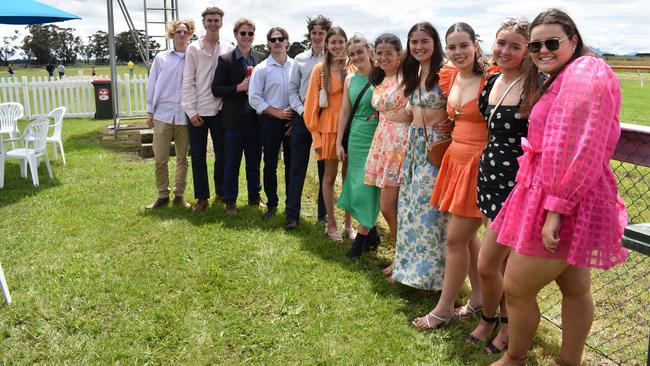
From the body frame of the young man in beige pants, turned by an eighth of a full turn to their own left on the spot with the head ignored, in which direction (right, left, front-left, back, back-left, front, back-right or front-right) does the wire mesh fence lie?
front

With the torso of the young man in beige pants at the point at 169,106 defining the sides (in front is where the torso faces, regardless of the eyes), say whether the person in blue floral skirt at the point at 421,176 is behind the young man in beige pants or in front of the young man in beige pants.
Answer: in front

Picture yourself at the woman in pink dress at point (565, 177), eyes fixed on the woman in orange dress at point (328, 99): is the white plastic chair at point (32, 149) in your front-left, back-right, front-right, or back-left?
front-left

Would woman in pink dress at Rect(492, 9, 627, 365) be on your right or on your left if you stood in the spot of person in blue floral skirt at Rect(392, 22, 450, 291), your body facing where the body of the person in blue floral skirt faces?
on your left

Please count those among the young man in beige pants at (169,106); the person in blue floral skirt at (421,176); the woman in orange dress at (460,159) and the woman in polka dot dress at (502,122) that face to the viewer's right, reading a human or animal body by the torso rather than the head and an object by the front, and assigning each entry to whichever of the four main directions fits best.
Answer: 0

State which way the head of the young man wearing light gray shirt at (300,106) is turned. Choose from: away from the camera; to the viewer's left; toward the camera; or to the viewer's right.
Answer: toward the camera

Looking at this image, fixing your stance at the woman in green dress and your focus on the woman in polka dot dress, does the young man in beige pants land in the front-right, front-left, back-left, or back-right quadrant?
back-right

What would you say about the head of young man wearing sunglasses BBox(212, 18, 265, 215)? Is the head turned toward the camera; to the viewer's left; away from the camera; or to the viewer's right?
toward the camera

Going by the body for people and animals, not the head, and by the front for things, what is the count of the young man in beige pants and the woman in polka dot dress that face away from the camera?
0

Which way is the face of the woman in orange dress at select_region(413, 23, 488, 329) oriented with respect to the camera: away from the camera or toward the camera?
toward the camera

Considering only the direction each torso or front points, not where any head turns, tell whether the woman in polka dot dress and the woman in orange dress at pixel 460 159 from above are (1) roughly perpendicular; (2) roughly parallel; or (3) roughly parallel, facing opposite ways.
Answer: roughly parallel

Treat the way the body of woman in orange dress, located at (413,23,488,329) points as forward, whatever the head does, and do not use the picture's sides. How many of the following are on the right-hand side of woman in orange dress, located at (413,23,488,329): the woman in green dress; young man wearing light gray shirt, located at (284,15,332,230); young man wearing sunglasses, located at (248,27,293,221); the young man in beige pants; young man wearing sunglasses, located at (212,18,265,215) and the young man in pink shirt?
6

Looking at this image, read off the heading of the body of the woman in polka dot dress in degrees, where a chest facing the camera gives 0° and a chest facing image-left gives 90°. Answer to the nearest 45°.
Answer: approximately 45°

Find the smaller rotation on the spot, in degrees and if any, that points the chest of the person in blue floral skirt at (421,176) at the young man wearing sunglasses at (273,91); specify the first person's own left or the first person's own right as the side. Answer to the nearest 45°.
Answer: approximately 90° to the first person's own right

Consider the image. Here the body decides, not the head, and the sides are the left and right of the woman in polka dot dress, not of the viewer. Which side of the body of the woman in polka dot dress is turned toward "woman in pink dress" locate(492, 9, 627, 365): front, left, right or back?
left

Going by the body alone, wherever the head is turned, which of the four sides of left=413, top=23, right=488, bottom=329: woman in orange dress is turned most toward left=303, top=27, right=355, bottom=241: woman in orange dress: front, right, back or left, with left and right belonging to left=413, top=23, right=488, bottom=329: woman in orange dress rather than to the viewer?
right

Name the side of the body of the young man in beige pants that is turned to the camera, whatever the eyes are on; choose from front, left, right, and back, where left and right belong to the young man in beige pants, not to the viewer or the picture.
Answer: front

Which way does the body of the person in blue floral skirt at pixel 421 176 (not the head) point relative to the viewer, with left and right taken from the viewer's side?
facing the viewer and to the left of the viewer
